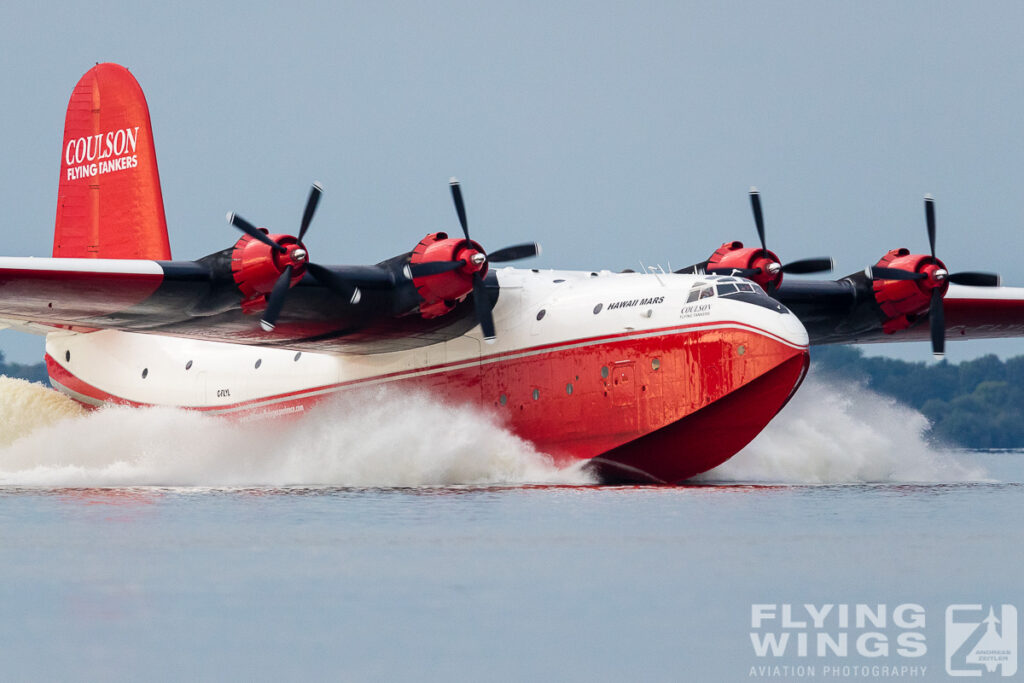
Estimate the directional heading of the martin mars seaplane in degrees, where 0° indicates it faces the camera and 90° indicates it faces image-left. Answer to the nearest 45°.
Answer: approximately 315°
